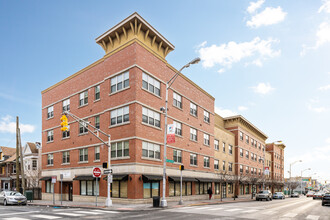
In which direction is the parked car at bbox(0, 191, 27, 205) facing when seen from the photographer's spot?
facing the viewer and to the right of the viewer
